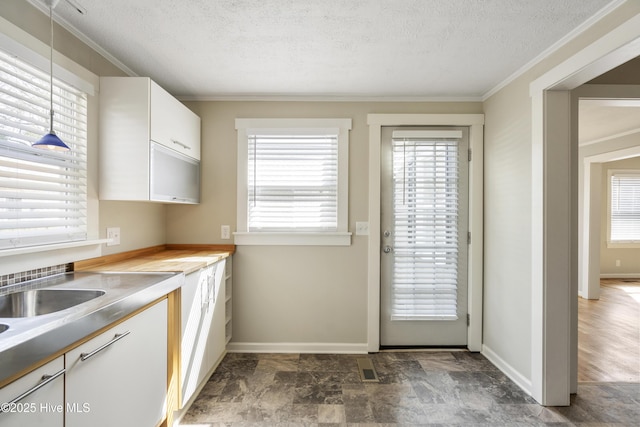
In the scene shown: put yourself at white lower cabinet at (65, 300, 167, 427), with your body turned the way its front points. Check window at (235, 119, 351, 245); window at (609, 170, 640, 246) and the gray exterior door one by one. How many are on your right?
0

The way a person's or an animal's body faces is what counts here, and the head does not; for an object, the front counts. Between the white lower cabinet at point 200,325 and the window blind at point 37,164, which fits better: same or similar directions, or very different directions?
same or similar directions

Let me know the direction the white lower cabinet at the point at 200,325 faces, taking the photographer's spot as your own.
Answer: facing the viewer and to the right of the viewer

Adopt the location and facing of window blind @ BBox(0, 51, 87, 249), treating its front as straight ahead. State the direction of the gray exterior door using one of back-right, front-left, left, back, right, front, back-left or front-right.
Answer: front-left

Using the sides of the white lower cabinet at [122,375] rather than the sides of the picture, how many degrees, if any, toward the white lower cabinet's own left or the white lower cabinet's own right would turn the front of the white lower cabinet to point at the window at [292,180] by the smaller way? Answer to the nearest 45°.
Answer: approximately 90° to the white lower cabinet's own left

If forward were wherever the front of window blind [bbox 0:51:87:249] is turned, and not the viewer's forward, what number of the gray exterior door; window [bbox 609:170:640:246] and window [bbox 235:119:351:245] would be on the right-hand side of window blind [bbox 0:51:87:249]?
0

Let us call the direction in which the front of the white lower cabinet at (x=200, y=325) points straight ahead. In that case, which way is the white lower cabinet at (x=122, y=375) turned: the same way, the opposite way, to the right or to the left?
the same way

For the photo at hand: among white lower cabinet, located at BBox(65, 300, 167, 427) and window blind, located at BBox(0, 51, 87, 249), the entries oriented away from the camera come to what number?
0

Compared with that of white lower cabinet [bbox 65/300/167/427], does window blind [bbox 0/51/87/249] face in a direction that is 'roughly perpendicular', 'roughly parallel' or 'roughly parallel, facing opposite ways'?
roughly parallel

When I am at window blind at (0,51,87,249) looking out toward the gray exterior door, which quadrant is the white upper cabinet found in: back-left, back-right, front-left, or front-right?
front-left
